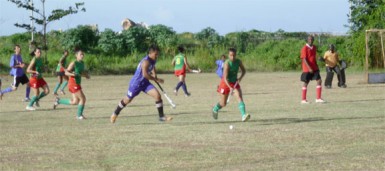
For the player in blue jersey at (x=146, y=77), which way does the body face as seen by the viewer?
to the viewer's right
